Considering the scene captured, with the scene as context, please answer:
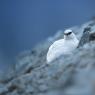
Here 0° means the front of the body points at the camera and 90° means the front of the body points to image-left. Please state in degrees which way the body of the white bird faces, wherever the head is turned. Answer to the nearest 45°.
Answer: approximately 270°
